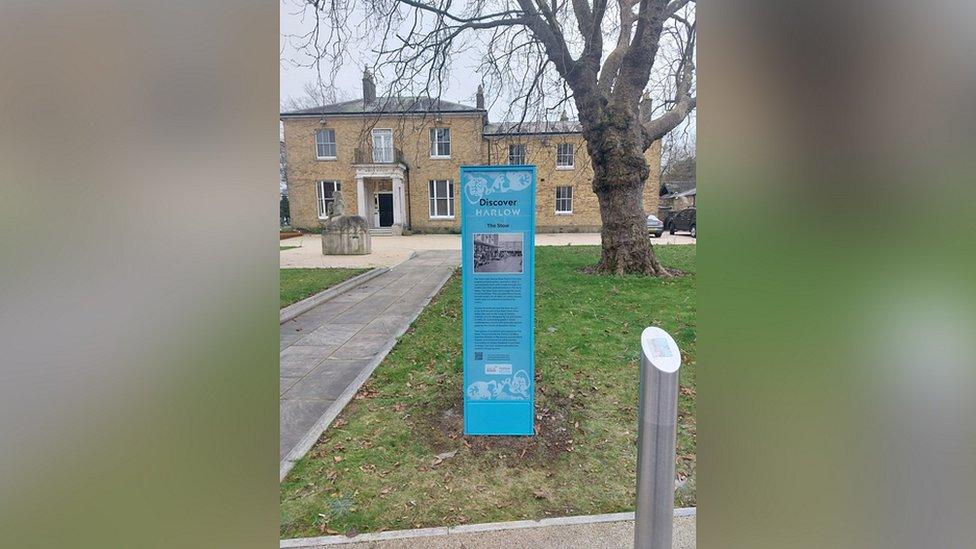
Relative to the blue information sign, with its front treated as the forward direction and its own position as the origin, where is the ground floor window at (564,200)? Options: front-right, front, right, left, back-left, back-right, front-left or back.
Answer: back

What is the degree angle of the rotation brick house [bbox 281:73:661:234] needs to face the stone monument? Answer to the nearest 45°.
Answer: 0° — it already faces it

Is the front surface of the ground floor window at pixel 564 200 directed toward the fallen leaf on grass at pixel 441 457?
yes

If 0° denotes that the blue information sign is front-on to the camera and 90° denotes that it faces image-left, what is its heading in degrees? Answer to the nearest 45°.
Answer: approximately 0°

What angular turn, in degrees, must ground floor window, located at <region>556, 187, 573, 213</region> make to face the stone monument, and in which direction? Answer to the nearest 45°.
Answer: approximately 45° to its right

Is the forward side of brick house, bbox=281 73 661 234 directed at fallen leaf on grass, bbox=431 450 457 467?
yes

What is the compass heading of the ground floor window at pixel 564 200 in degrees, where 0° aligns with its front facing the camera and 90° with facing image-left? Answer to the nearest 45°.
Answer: approximately 0°
